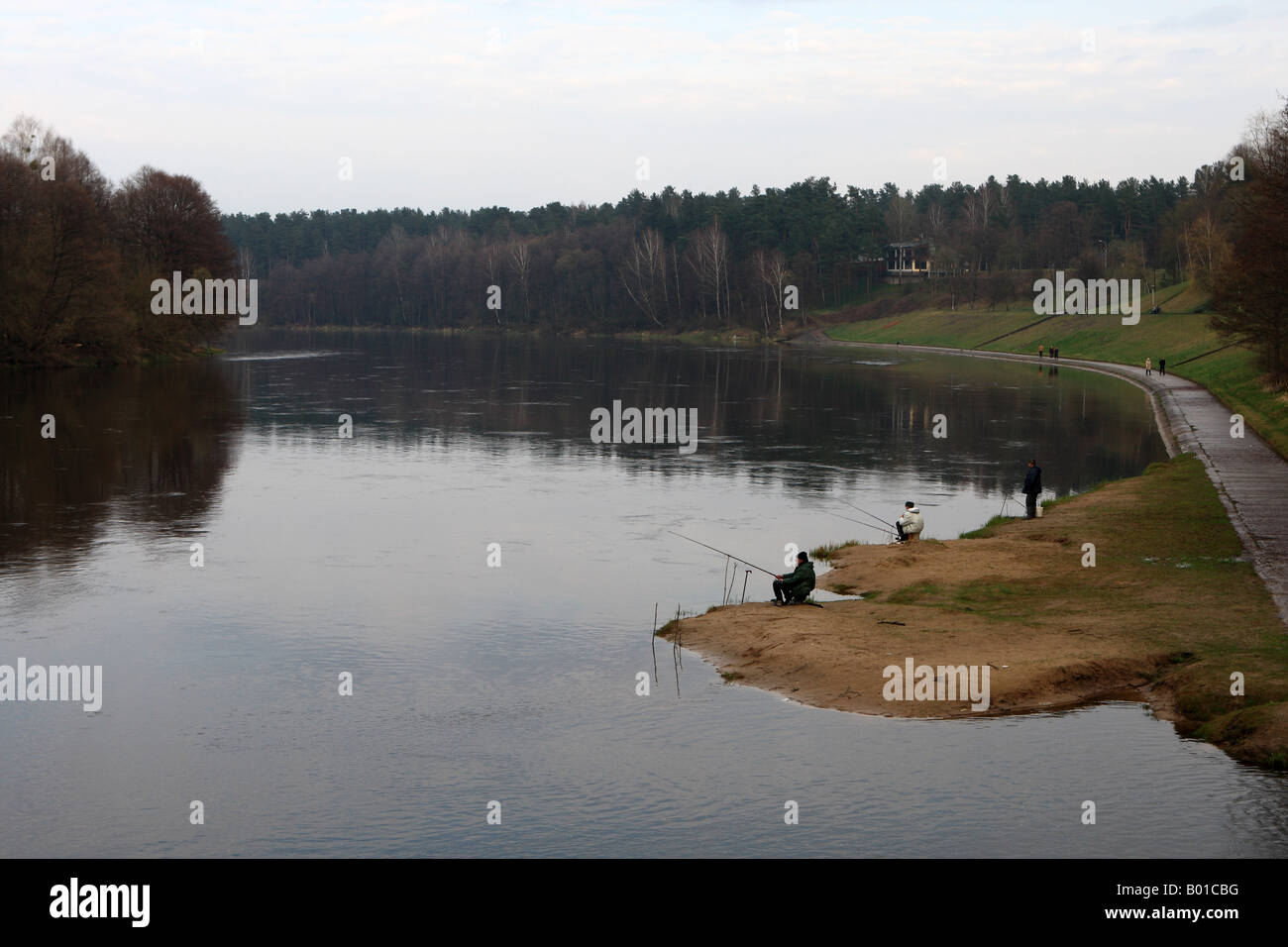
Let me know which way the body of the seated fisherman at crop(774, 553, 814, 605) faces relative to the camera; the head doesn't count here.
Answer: to the viewer's left

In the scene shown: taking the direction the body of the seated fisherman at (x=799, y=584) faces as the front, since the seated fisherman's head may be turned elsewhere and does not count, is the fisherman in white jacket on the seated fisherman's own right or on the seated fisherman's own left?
on the seated fisherman's own right

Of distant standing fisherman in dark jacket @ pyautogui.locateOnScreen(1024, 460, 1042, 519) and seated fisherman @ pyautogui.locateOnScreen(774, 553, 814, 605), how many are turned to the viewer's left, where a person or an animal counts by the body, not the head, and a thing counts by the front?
2

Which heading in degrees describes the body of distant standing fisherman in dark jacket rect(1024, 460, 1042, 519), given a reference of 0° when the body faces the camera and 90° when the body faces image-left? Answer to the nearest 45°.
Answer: approximately 90°

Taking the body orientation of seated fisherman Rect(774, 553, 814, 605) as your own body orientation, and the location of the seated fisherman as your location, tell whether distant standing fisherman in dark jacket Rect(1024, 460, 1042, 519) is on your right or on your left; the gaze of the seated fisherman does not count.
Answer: on your right

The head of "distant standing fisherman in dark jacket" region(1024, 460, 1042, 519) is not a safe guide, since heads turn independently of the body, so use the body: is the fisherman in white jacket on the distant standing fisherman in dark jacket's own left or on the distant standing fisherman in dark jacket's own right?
on the distant standing fisherman in dark jacket's own left

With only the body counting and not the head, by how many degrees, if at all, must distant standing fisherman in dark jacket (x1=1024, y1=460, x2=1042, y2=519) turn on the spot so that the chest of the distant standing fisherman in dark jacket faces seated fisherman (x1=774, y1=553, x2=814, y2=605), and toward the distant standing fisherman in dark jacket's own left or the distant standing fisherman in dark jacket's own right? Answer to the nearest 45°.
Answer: approximately 90° to the distant standing fisherman in dark jacket's own left
